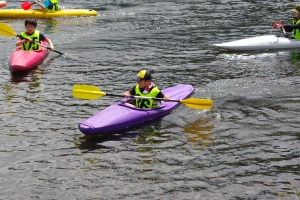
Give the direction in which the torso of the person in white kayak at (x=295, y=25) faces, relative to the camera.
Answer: to the viewer's left

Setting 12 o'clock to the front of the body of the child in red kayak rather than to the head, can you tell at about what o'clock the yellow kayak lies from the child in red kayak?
The yellow kayak is roughly at 6 o'clock from the child in red kayak.

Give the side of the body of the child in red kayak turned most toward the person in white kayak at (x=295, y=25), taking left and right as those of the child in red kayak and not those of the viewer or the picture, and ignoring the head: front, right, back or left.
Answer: left

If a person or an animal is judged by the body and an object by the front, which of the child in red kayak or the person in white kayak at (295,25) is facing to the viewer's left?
the person in white kayak

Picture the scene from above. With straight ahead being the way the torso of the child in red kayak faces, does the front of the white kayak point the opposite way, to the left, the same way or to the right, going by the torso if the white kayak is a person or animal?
to the right

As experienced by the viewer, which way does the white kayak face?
facing to the left of the viewer

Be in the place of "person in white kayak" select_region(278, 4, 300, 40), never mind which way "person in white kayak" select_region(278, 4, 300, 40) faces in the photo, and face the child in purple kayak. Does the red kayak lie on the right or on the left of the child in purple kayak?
right
